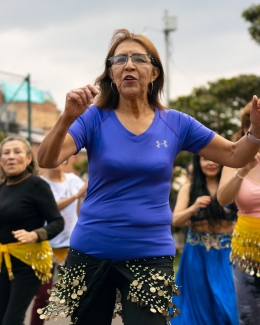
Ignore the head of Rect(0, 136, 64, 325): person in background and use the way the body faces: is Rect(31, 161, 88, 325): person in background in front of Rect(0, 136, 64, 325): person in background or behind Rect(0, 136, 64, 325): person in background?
behind

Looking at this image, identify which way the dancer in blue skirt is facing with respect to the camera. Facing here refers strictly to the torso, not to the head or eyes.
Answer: toward the camera

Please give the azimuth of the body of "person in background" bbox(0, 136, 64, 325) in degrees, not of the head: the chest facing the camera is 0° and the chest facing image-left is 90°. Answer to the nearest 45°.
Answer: approximately 45°

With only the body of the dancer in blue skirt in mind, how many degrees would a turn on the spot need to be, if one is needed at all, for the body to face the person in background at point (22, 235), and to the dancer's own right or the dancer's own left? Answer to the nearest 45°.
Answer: approximately 45° to the dancer's own right

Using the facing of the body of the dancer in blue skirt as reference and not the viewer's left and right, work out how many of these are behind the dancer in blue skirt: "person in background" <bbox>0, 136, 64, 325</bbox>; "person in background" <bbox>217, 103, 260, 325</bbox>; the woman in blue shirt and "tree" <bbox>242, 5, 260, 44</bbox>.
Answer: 1

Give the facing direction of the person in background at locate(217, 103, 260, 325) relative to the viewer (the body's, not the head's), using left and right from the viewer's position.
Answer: facing the viewer

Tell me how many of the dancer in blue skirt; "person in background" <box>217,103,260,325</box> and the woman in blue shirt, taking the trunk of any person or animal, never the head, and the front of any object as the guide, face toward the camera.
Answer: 3

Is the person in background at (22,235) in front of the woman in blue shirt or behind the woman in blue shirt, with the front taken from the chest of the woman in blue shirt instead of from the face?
behind

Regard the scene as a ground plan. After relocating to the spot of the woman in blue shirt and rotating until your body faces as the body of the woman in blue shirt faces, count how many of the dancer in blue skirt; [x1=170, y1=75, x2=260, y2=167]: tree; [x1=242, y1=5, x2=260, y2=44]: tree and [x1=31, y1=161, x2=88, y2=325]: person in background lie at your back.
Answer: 4

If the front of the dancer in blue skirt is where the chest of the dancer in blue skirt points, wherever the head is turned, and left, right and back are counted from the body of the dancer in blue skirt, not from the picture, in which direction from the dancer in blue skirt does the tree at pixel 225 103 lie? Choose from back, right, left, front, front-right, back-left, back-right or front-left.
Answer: back

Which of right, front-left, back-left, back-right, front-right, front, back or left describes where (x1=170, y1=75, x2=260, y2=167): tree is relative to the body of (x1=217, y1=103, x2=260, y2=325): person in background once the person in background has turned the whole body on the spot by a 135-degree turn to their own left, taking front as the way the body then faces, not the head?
front-left

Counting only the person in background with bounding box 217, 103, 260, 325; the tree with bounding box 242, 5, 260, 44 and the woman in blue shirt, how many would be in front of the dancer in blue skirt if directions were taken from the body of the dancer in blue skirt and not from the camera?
2

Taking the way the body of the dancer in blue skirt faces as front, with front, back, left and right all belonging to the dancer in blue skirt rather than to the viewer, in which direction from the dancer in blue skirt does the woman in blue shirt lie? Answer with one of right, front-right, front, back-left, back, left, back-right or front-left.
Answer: front
